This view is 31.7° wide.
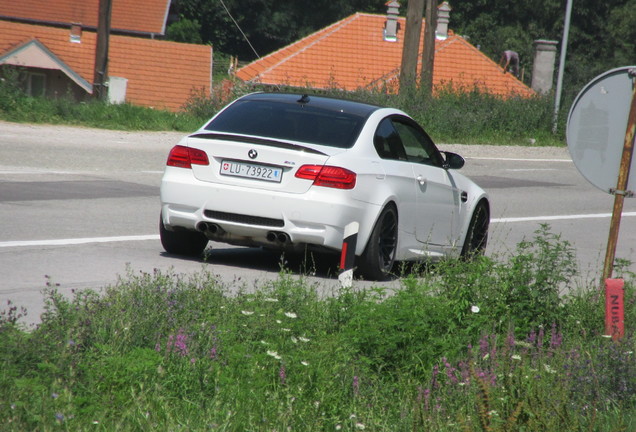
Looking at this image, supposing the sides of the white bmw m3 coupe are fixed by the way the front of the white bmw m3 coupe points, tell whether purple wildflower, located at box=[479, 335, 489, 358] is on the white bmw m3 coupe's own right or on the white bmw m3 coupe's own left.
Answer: on the white bmw m3 coupe's own right

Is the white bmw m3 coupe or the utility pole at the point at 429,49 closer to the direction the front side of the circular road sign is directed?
the utility pole

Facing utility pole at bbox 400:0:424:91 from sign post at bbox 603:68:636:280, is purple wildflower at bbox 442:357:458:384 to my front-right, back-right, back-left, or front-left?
back-left

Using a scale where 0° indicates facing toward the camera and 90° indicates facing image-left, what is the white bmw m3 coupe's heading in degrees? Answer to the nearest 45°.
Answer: approximately 225°

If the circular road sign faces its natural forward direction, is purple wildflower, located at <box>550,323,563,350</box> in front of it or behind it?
behind

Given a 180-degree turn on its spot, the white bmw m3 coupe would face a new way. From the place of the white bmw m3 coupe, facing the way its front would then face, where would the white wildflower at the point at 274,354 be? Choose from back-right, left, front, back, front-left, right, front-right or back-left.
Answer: front-left

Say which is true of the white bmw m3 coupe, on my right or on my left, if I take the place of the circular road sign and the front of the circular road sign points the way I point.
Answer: on my left

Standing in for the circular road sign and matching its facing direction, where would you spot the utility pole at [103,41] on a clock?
The utility pole is roughly at 11 o'clock from the circular road sign.

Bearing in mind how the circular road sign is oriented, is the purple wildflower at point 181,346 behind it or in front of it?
behind

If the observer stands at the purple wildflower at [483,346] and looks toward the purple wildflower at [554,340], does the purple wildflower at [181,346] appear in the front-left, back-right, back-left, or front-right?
back-left

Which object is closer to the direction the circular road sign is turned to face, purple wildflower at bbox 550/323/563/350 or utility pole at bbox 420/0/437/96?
the utility pole

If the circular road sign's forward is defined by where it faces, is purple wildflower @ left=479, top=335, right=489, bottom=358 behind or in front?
behind

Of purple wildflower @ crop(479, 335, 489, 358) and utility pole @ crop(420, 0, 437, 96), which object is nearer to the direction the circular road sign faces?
the utility pole

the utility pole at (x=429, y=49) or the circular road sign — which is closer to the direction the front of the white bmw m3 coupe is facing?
the utility pole

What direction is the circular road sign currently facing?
away from the camera
